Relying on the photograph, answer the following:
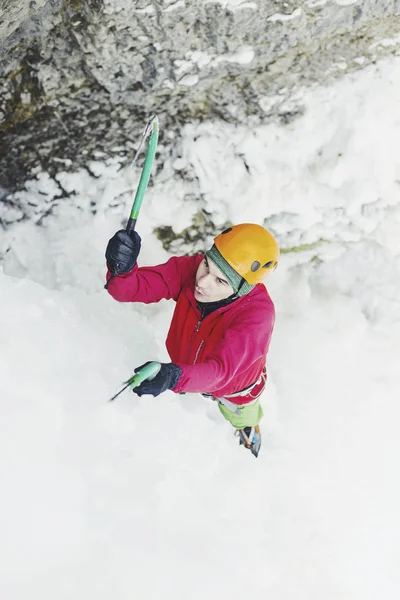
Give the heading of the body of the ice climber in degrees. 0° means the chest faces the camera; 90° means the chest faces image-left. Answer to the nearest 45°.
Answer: approximately 45°
